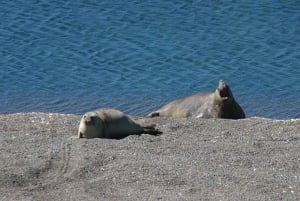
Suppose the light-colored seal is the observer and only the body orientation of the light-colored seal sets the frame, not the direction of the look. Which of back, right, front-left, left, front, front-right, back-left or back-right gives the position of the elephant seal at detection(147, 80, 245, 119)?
back

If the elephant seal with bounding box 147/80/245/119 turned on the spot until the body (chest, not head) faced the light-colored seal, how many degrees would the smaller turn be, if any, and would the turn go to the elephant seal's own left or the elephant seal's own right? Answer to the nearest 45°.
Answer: approximately 135° to the elephant seal's own right

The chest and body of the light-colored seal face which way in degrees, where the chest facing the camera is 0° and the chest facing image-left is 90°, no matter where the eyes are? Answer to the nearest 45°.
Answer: approximately 45°

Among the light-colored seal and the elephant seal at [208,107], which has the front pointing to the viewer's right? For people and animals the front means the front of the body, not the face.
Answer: the elephant seal

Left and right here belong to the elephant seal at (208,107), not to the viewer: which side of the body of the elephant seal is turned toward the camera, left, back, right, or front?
right

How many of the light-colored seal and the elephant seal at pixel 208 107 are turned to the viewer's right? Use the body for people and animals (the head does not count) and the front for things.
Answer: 1
